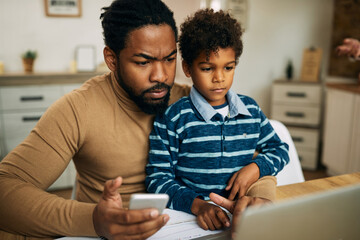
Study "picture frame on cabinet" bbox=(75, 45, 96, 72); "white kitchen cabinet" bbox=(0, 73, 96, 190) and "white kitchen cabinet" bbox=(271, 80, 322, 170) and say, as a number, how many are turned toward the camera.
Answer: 3

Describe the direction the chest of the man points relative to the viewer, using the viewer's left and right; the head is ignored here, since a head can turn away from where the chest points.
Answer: facing the viewer and to the right of the viewer

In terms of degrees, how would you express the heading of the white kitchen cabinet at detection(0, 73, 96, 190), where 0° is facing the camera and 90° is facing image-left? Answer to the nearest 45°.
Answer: approximately 0°

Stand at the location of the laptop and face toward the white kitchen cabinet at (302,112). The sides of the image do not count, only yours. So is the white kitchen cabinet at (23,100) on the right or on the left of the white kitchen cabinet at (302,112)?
left

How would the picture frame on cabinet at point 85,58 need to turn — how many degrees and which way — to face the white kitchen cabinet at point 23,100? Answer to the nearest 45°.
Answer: approximately 45° to its right

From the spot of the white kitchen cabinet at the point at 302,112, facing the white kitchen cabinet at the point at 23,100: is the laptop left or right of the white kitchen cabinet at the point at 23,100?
left
